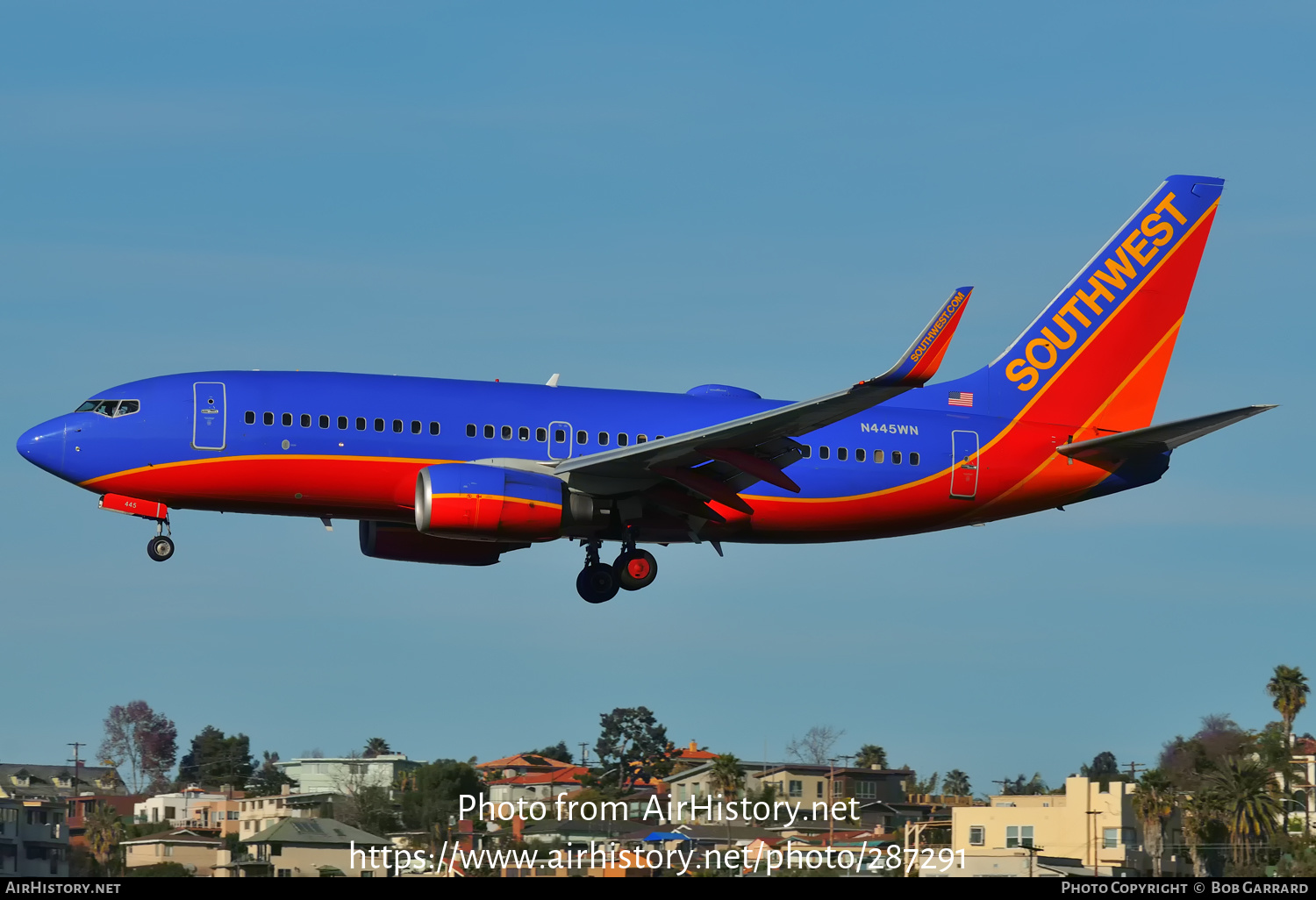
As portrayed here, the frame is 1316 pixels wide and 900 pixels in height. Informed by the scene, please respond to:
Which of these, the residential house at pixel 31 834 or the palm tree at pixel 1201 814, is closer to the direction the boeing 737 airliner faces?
the residential house

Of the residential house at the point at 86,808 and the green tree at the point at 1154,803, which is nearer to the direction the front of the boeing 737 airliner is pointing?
the residential house

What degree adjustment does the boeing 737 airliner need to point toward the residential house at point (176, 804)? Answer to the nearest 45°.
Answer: approximately 45° to its right

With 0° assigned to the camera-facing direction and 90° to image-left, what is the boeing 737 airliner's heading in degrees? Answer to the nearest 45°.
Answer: approximately 90°

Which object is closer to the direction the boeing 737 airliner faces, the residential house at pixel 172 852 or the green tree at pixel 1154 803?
the residential house
